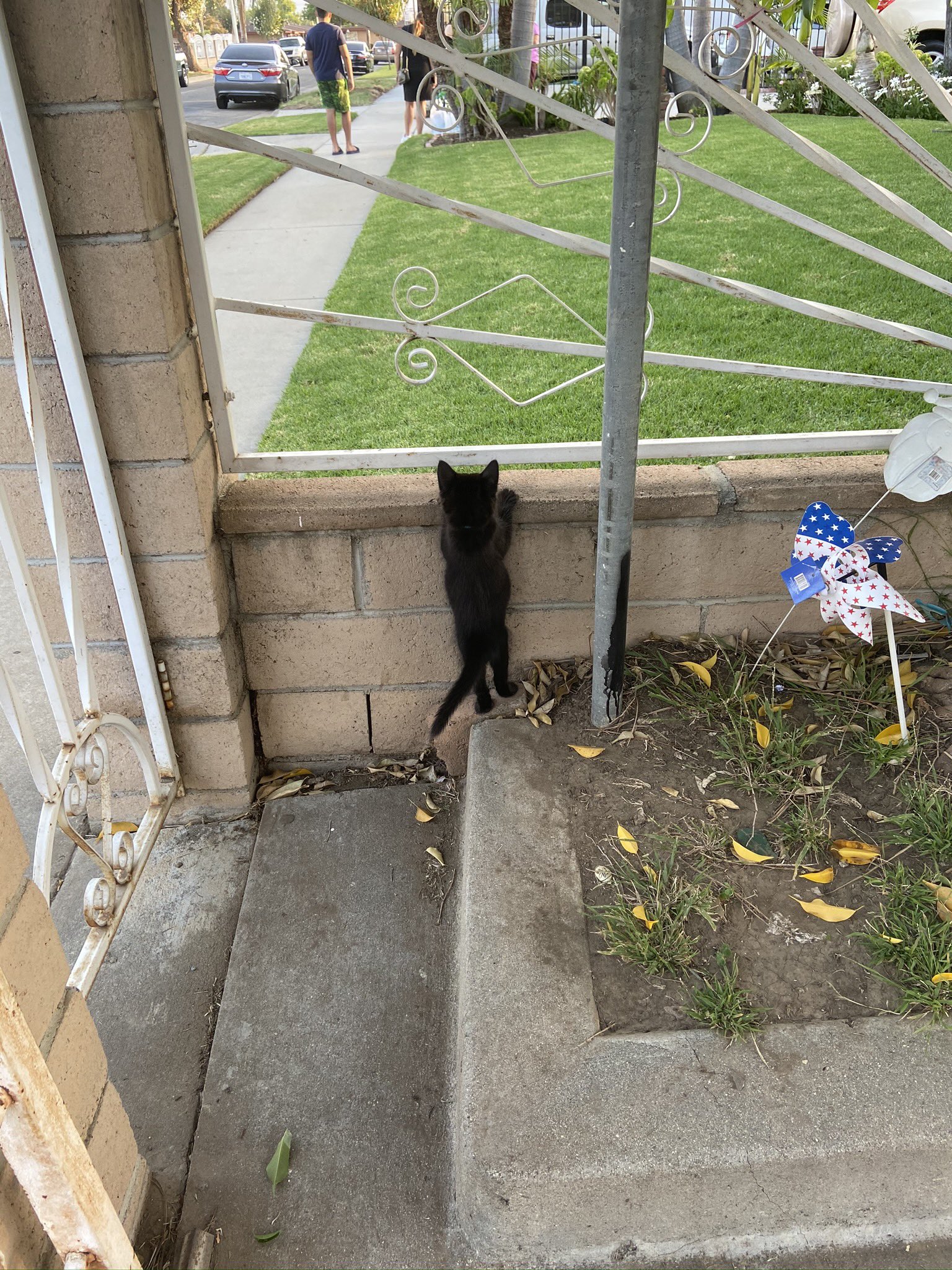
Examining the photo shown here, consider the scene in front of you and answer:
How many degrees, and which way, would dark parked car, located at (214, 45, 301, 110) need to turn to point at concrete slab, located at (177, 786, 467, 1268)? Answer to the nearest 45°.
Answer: approximately 180°

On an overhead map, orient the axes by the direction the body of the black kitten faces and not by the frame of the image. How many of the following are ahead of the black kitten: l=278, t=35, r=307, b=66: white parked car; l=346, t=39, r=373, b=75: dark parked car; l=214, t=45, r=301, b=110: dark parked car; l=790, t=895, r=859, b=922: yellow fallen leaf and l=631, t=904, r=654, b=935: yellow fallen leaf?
3

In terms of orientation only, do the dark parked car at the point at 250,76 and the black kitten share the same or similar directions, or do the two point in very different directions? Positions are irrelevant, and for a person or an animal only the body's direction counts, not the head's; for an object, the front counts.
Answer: same or similar directions

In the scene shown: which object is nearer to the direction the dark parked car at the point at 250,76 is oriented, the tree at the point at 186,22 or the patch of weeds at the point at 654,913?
the tree

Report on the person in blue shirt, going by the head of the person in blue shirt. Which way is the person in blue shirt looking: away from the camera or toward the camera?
away from the camera

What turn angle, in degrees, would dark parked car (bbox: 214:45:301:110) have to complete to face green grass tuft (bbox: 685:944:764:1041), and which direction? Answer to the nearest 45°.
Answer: approximately 180°

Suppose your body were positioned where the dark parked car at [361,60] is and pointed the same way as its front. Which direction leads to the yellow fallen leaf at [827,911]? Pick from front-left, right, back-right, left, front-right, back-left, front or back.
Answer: back

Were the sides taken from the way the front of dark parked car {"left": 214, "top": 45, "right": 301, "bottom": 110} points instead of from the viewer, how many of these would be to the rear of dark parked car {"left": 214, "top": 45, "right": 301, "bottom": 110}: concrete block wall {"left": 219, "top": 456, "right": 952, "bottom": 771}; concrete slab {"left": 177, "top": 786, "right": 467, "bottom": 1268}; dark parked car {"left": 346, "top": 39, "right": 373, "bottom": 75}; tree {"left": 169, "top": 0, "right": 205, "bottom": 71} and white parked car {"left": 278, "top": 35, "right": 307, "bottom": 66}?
2

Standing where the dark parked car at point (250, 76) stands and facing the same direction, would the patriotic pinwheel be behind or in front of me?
behind

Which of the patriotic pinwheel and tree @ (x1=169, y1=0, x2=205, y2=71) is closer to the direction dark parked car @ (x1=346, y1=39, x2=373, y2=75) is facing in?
the tree

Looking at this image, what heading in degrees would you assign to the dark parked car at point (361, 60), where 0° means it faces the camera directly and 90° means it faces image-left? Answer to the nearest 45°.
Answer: approximately 180°

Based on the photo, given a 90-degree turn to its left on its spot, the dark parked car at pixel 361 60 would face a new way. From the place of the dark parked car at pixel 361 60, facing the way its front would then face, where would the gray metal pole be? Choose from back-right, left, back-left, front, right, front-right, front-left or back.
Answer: left

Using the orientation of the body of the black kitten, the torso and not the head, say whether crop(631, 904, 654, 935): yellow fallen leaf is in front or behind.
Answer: behind

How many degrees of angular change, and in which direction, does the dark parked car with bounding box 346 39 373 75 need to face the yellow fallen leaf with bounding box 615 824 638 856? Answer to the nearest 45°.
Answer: approximately 180°

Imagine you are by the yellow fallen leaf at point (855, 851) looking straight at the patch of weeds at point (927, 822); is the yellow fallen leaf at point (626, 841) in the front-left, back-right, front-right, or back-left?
back-left

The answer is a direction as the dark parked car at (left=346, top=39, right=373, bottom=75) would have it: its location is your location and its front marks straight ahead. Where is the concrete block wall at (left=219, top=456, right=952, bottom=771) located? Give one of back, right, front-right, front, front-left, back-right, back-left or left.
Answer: back

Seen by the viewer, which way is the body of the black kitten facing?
away from the camera

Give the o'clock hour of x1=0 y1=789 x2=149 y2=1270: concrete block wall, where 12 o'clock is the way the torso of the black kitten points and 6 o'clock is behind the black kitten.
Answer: The concrete block wall is roughly at 7 o'clock from the black kitten.

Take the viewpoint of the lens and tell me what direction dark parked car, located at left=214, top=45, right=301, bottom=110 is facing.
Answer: facing away from the viewer
